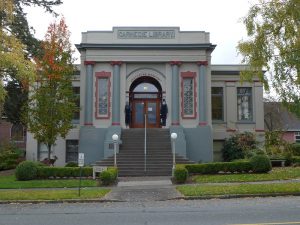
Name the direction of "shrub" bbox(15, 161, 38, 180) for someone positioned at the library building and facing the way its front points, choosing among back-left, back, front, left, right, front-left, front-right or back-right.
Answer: front-right

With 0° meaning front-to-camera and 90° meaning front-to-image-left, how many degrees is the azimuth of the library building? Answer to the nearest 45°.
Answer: approximately 0°

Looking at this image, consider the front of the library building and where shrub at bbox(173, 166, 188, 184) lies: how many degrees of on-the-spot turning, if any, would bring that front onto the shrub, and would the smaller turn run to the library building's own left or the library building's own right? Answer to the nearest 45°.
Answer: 0° — it already faces it

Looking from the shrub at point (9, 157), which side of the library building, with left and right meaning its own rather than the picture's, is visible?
right

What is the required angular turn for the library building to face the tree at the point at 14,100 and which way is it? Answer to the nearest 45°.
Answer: approximately 90° to its right

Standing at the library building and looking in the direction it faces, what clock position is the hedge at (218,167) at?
The hedge is roughly at 11 o'clock from the library building.

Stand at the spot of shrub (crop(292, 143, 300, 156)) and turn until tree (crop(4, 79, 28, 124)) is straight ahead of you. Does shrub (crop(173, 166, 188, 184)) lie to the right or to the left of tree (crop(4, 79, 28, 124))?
left

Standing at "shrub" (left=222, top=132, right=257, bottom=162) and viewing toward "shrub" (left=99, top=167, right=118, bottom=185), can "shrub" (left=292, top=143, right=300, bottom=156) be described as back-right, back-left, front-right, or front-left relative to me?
back-left

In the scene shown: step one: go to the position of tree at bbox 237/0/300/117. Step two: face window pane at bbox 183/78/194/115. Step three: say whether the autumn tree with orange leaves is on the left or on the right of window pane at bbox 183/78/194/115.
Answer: left

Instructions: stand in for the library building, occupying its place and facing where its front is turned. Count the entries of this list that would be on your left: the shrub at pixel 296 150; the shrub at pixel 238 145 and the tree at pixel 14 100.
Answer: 2

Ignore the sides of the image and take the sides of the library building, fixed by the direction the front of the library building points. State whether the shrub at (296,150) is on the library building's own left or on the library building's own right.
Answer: on the library building's own left
